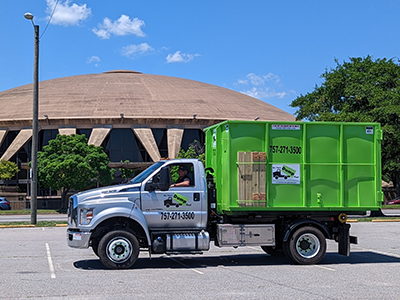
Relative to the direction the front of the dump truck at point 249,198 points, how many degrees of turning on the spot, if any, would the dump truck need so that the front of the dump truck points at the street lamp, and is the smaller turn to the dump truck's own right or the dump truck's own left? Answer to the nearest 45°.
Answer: approximately 45° to the dump truck's own right

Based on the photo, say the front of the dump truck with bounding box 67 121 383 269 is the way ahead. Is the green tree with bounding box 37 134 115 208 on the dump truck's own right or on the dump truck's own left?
on the dump truck's own right

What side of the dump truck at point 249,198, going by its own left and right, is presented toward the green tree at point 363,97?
right

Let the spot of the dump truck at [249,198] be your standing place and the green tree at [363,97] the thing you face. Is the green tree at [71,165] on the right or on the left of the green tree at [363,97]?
left

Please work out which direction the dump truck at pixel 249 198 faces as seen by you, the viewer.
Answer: facing to the left of the viewer

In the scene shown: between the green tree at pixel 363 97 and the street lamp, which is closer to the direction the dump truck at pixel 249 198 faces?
the street lamp

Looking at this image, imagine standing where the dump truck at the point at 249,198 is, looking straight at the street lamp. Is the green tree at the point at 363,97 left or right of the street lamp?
right
